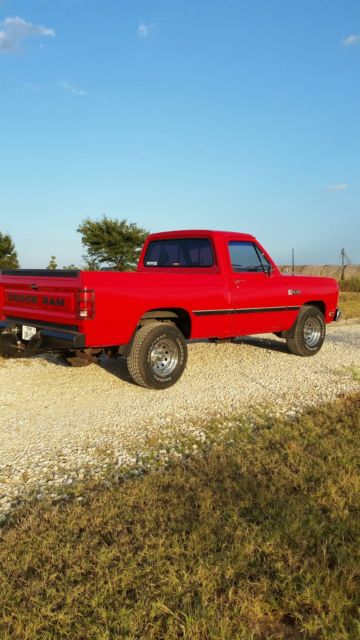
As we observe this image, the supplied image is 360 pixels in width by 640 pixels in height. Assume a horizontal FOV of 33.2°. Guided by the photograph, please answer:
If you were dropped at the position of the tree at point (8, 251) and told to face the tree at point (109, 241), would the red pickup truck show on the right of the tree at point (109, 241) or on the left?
right

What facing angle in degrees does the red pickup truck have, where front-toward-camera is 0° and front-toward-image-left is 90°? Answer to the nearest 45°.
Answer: approximately 225°

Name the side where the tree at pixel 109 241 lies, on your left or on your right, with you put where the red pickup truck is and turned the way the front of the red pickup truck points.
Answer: on your left

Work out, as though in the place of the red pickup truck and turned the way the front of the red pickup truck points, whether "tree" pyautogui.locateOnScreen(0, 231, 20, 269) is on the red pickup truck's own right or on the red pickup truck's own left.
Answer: on the red pickup truck's own left
